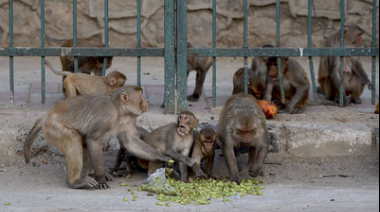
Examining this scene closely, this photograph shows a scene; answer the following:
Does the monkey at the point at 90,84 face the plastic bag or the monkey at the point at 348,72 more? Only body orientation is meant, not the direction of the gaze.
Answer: the monkey

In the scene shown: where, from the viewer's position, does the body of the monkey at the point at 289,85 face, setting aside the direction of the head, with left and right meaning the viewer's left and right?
facing the viewer and to the left of the viewer

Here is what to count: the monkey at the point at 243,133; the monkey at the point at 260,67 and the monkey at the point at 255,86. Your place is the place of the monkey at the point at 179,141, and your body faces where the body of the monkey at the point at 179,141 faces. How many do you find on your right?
0

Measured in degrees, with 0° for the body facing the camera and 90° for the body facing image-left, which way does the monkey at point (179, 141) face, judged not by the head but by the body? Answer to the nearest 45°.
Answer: approximately 315°

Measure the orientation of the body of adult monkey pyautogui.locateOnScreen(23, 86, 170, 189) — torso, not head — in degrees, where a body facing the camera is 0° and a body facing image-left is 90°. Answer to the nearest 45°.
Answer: approximately 270°

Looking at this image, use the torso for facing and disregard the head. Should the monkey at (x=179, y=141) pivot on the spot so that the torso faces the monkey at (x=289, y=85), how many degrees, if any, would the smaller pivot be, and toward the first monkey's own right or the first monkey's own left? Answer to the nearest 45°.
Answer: approximately 90° to the first monkey's own left

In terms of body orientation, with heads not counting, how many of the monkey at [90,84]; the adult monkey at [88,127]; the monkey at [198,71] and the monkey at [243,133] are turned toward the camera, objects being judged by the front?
1

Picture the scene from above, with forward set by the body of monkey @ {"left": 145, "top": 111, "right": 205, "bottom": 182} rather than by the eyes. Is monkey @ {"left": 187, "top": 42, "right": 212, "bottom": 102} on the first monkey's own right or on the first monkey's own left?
on the first monkey's own left

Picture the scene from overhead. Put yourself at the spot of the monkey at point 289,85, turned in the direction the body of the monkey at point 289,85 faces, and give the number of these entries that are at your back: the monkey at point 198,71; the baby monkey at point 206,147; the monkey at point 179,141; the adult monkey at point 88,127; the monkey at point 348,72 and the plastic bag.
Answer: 1

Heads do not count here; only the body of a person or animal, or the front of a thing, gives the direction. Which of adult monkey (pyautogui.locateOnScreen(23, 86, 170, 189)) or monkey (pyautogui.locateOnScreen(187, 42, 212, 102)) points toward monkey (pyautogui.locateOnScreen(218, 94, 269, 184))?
the adult monkey

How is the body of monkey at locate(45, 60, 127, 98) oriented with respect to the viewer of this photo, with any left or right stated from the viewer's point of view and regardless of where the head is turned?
facing to the right of the viewer

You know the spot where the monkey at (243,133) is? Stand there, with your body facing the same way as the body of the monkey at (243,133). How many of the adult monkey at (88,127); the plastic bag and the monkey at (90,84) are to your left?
0

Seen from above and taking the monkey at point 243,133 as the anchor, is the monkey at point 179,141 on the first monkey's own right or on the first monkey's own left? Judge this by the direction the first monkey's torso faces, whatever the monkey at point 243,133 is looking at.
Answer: on the first monkey's own right

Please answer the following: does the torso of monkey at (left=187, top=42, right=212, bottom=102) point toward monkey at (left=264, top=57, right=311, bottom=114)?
no
